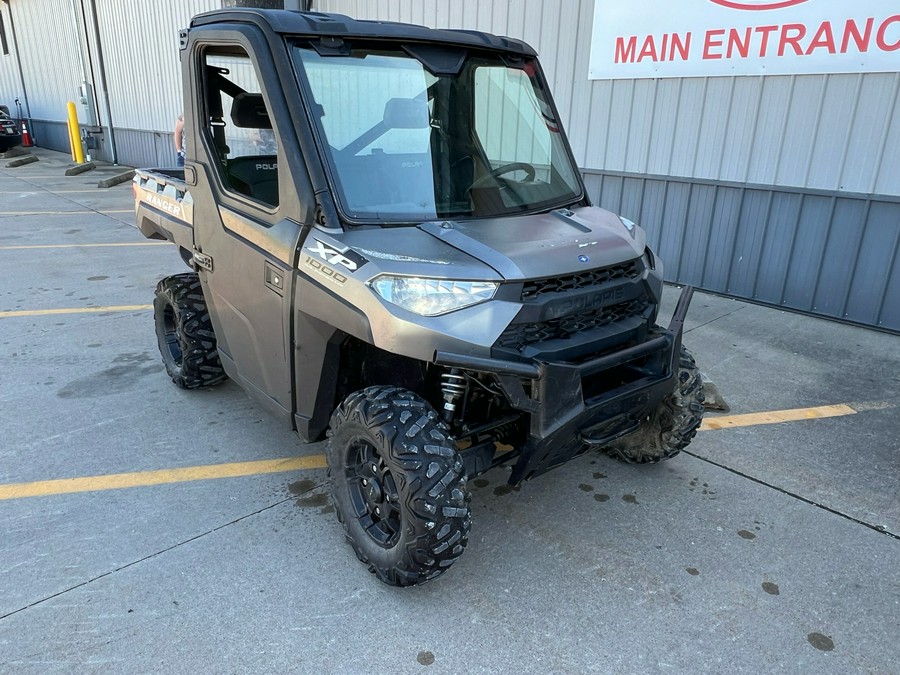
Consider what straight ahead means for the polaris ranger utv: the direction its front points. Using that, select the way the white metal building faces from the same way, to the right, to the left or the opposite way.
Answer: to the right

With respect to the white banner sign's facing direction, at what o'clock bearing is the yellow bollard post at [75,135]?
The yellow bollard post is roughly at 2 o'clock from the white banner sign.

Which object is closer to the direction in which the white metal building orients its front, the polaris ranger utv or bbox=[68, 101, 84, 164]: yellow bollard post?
the polaris ranger utv

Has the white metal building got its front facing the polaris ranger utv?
yes

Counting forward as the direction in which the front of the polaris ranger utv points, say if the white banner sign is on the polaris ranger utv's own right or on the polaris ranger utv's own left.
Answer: on the polaris ranger utv's own left

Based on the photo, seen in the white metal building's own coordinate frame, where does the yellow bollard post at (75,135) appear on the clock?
The yellow bollard post is roughly at 3 o'clock from the white metal building.

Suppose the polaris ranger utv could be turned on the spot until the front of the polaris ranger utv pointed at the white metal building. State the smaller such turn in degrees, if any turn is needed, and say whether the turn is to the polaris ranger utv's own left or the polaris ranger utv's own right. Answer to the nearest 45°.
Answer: approximately 90° to the polaris ranger utv's own left

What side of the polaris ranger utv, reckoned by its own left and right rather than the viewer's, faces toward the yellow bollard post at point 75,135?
back

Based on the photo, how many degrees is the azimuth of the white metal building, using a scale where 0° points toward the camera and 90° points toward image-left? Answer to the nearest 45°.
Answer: approximately 45°

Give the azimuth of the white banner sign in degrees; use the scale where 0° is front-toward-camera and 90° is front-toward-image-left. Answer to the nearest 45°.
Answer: approximately 45°
